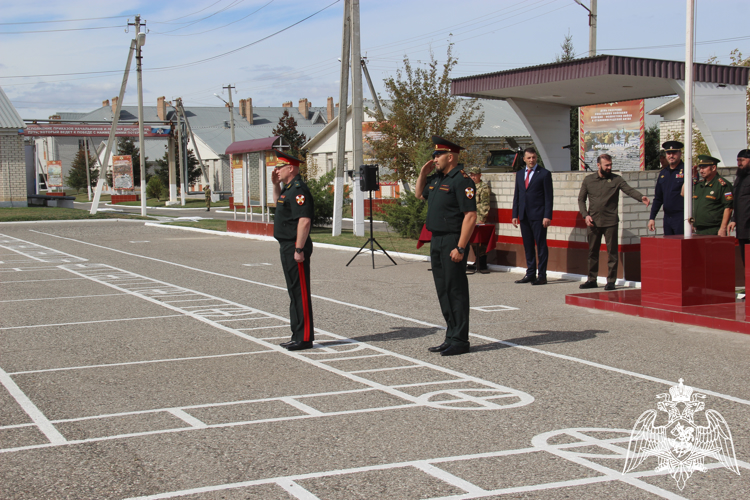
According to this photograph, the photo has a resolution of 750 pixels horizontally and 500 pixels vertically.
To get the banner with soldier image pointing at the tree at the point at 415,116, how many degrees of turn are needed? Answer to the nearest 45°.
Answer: approximately 90° to its right

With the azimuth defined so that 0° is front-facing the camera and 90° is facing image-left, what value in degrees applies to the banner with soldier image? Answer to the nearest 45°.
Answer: approximately 0°

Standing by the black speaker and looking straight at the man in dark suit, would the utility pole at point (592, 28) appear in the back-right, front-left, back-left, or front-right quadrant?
back-left

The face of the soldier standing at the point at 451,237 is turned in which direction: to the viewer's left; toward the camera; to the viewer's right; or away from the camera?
to the viewer's left

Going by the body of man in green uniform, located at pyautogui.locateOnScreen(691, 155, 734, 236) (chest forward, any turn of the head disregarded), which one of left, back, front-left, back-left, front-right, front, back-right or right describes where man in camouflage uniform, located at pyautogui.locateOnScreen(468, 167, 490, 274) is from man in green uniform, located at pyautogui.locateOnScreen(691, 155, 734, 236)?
right

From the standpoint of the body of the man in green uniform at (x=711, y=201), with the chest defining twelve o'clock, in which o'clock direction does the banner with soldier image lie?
The banner with soldier image is roughly at 4 o'clock from the man in green uniform.
